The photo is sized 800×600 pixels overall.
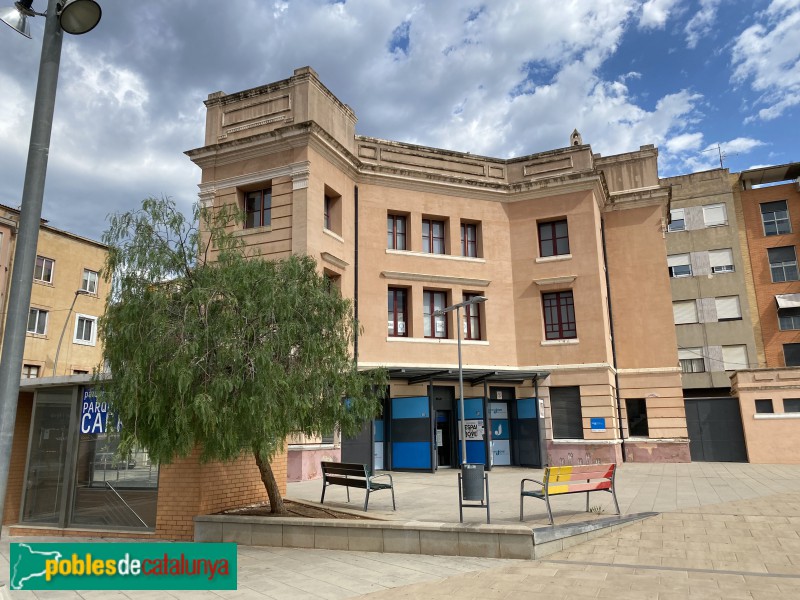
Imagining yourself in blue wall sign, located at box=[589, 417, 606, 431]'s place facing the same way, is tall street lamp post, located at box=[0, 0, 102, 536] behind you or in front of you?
in front

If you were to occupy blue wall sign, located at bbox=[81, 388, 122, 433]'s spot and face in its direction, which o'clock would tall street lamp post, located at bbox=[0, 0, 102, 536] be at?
The tall street lamp post is roughly at 12 o'clock from the blue wall sign.

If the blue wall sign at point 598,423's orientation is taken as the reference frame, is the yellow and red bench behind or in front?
in front

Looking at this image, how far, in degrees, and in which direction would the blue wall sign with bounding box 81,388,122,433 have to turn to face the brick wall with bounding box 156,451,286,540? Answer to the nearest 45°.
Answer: approximately 45° to its left

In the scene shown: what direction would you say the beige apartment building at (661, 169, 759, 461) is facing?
toward the camera

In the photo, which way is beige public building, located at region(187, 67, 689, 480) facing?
toward the camera

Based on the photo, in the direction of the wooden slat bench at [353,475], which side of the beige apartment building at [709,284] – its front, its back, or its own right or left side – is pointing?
front

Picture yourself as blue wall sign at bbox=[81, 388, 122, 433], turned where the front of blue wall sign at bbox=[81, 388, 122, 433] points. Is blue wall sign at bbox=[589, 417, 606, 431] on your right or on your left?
on your left

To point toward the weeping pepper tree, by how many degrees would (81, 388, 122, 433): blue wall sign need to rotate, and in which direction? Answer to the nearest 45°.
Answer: approximately 45° to its left
